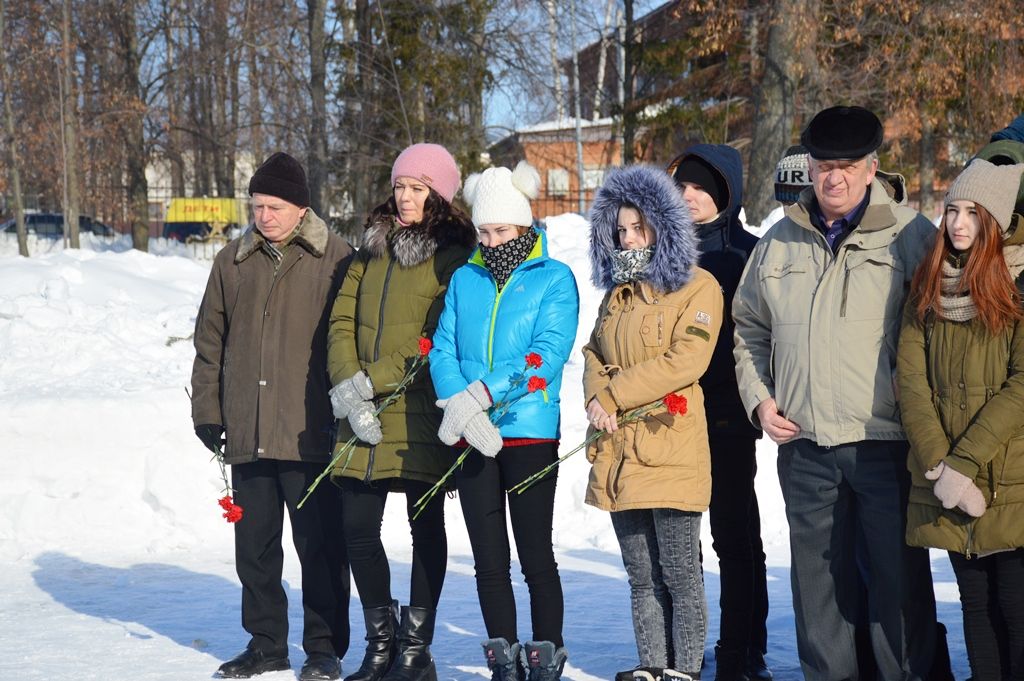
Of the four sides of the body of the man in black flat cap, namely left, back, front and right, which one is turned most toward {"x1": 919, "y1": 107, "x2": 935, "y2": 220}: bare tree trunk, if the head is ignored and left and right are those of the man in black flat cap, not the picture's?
back

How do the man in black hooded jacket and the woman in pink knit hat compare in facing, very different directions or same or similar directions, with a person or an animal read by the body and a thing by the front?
same or similar directions

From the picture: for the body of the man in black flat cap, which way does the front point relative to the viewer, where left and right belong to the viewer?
facing the viewer

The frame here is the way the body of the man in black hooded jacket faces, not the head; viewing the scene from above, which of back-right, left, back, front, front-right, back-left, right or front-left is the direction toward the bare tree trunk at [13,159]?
right

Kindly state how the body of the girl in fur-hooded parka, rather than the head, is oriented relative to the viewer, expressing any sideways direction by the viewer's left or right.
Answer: facing the viewer and to the left of the viewer

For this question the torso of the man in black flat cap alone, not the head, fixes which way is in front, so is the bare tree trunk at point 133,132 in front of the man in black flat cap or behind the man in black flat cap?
behind

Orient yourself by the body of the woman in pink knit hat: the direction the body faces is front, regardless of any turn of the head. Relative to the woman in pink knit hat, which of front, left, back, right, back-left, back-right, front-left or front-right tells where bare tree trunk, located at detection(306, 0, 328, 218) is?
back-right

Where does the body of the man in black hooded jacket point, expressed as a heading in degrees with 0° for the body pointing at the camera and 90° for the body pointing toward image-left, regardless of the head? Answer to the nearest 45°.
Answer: approximately 45°

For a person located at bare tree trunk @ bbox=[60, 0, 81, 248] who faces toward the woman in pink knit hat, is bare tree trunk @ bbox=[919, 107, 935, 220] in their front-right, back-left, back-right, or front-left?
front-left

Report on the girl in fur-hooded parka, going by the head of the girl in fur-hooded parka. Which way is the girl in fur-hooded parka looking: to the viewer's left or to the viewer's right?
to the viewer's left

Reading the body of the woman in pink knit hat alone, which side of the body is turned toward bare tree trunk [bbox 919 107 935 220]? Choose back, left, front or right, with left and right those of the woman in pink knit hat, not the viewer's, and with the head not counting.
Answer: back
